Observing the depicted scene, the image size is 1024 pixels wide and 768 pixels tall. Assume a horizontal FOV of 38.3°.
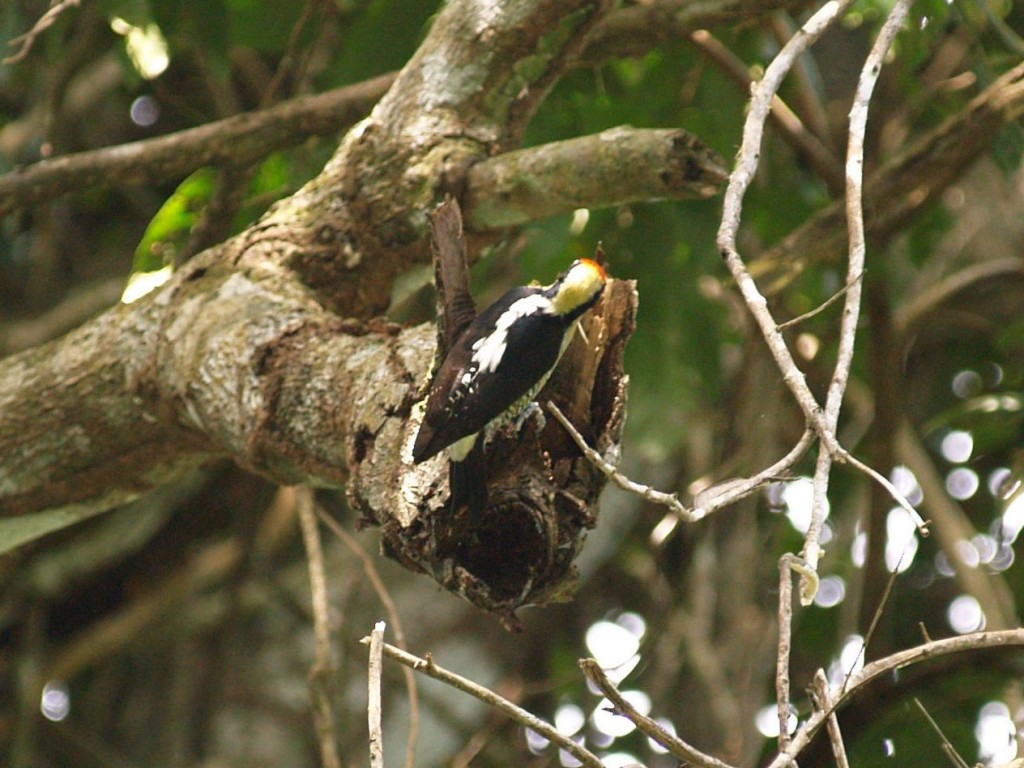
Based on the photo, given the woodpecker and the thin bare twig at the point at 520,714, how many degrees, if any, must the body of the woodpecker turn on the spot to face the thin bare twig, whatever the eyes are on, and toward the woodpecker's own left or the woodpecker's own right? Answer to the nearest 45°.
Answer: approximately 135° to the woodpecker's own right

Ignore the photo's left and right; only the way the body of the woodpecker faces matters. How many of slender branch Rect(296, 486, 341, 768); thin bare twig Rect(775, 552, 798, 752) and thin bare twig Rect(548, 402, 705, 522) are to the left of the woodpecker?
1

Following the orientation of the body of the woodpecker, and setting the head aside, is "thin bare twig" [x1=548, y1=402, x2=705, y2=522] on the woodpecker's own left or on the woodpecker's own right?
on the woodpecker's own right

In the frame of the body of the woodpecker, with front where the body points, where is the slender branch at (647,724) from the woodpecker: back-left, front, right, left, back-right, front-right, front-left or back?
back-right

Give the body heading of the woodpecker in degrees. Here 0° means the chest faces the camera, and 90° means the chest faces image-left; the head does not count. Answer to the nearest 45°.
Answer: approximately 225°

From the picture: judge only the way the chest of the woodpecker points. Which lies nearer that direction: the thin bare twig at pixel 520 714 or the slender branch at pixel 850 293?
the slender branch

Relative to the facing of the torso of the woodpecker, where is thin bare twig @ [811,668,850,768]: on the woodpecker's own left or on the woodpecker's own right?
on the woodpecker's own right
